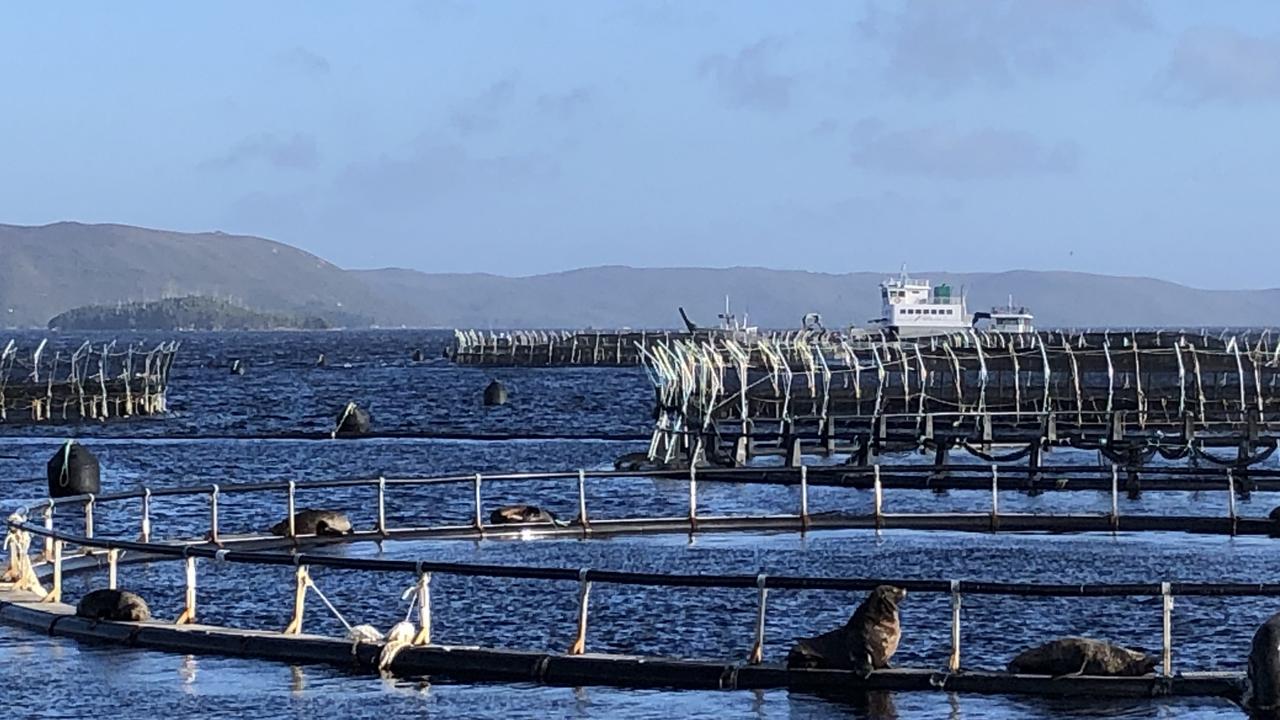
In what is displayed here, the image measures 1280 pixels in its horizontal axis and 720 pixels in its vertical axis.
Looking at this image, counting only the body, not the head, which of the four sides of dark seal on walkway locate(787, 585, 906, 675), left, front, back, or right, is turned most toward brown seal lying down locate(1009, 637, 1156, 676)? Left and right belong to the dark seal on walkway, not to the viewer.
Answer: front

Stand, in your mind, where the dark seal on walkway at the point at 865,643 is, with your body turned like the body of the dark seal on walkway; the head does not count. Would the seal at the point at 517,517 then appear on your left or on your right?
on your left

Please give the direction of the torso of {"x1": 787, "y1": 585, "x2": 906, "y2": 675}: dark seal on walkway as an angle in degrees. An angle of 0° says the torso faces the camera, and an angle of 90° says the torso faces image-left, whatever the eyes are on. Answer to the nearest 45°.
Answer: approximately 270°
